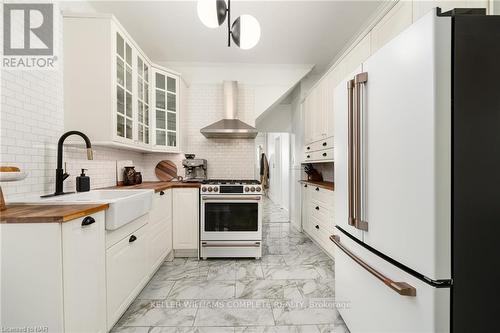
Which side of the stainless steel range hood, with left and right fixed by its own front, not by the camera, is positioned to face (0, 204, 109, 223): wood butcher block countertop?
front

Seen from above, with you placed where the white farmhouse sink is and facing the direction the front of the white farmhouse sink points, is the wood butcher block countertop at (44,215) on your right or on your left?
on your right

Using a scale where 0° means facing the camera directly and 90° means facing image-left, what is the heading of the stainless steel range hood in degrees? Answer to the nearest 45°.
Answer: approximately 0°

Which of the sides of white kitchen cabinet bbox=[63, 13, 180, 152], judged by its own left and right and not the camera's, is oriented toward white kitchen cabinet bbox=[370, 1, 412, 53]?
front

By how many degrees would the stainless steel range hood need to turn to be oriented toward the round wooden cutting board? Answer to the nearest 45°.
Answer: approximately 90° to its right

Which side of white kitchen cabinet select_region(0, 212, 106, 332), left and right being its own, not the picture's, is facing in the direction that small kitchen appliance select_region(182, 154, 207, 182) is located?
left

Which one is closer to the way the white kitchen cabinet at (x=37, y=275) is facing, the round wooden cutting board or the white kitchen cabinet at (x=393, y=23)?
the white kitchen cabinet

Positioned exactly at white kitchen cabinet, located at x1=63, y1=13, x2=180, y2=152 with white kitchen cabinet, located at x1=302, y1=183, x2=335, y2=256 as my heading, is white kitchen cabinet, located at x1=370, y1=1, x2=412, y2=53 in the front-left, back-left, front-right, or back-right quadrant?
front-right

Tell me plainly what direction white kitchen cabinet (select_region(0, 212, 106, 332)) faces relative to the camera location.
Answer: facing the viewer and to the right of the viewer

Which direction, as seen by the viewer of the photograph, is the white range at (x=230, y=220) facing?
facing the viewer

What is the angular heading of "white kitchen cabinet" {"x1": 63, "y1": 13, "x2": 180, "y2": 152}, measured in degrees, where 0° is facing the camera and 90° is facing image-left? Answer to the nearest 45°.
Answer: approximately 315°

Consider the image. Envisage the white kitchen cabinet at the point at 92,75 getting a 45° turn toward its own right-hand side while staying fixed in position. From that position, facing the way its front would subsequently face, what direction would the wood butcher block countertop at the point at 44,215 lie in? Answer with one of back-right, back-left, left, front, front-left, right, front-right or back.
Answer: front
